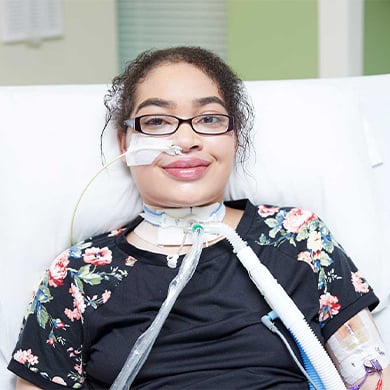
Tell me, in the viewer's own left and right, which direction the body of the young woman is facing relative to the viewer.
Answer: facing the viewer

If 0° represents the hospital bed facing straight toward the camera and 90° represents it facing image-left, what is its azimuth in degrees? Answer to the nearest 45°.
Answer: approximately 0°
